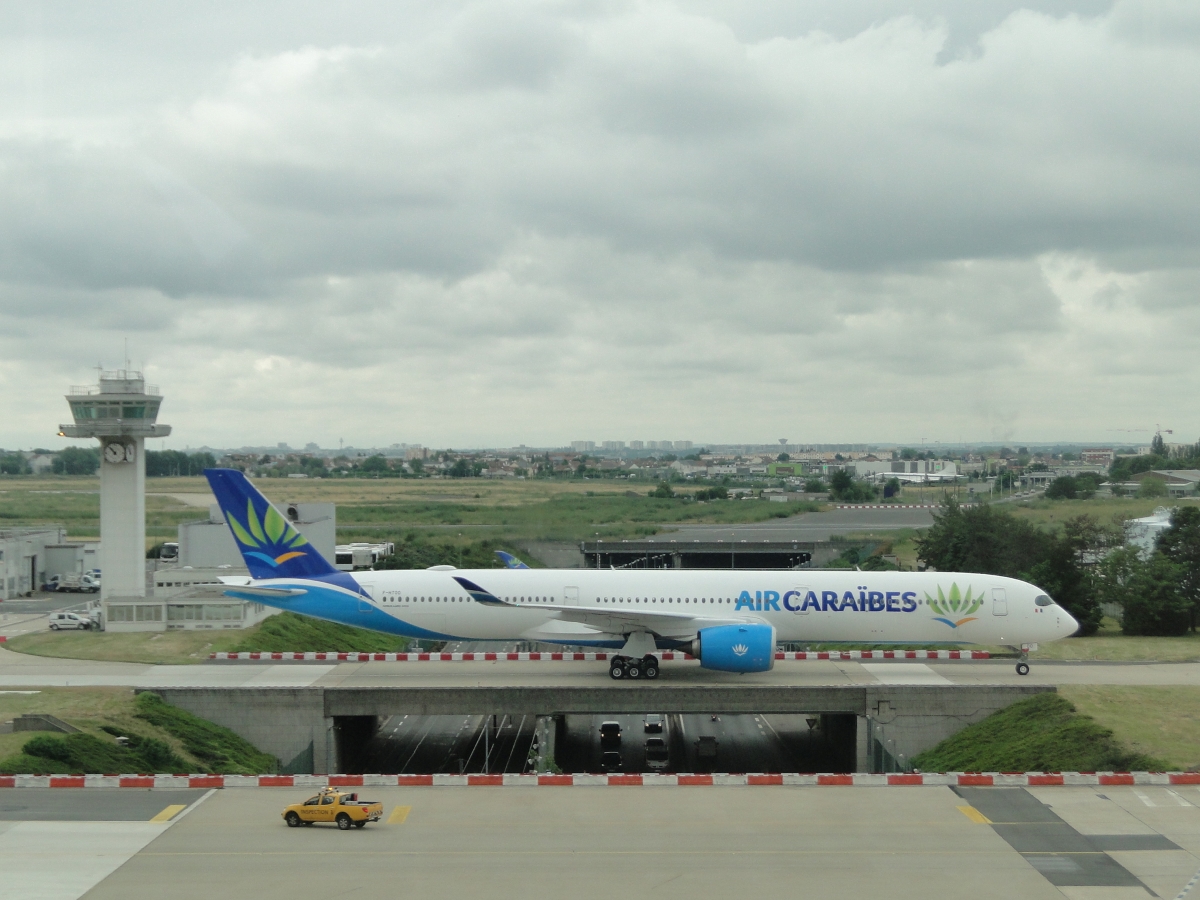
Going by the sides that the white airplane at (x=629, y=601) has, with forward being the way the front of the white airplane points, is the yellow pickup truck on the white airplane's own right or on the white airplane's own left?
on the white airplane's own right

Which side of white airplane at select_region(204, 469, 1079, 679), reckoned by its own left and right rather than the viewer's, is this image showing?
right

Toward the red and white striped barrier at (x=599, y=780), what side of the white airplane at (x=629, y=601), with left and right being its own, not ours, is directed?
right

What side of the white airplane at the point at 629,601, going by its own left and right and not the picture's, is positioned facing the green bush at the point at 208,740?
back

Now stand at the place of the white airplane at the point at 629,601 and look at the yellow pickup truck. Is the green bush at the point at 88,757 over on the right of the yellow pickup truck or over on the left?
right

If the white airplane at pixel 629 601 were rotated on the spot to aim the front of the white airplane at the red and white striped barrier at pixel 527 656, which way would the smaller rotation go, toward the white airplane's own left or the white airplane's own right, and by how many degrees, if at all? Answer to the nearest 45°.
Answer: approximately 135° to the white airplane's own left

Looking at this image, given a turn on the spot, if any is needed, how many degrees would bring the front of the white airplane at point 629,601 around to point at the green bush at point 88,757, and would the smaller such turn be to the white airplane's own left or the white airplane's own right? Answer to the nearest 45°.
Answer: approximately 135° to the white airplane's own right
